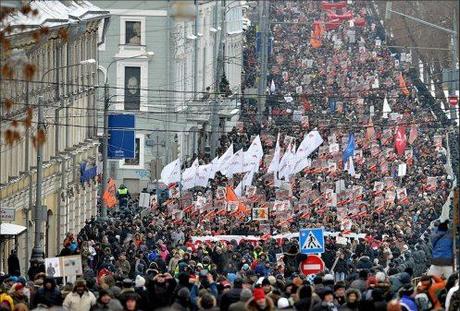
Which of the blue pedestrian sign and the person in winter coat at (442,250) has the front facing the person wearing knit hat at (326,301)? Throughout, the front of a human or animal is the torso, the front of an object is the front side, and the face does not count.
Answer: the blue pedestrian sign
